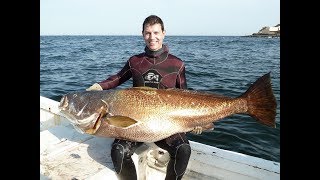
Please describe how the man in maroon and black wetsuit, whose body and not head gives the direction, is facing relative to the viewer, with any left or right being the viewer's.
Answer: facing the viewer

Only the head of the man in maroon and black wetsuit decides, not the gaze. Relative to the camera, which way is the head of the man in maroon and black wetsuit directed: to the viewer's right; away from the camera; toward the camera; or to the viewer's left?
toward the camera
